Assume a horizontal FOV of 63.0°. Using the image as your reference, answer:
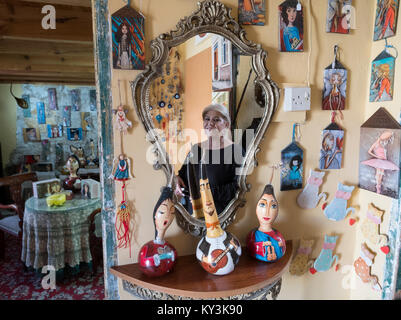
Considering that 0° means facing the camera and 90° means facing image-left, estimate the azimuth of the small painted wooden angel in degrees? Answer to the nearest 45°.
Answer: approximately 0°

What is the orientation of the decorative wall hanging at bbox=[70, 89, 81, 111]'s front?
toward the camera

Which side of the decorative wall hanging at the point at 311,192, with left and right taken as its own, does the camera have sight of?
front

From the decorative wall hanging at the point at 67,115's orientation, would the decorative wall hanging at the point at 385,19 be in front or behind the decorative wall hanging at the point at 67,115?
in front

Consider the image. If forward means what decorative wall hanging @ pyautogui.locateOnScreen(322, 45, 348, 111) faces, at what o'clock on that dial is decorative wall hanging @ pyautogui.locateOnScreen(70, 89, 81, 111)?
decorative wall hanging @ pyautogui.locateOnScreen(70, 89, 81, 111) is roughly at 4 o'clock from decorative wall hanging @ pyautogui.locateOnScreen(322, 45, 348, 111).

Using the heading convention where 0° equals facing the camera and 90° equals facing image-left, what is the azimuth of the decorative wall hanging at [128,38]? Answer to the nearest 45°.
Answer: approximately 0°

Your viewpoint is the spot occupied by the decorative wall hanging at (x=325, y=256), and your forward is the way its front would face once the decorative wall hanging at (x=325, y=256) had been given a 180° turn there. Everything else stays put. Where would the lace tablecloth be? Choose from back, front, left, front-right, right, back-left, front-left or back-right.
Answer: left

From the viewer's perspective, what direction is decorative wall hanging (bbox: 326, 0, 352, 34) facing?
toward the camera

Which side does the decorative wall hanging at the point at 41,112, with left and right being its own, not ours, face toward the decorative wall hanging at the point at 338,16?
front

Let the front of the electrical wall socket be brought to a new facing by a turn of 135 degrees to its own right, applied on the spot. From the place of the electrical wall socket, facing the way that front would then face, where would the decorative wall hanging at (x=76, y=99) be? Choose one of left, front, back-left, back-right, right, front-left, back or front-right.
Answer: front

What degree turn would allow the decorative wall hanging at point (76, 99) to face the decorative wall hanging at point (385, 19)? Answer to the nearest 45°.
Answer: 0° — it already faces it
